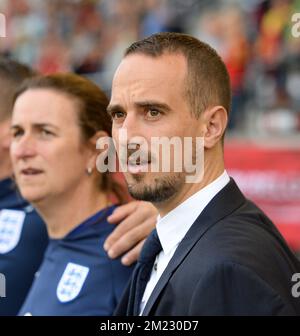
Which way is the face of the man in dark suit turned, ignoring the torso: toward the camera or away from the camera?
toward the camera

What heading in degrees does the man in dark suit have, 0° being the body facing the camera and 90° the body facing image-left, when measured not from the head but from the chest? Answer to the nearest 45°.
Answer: approximately 45°
